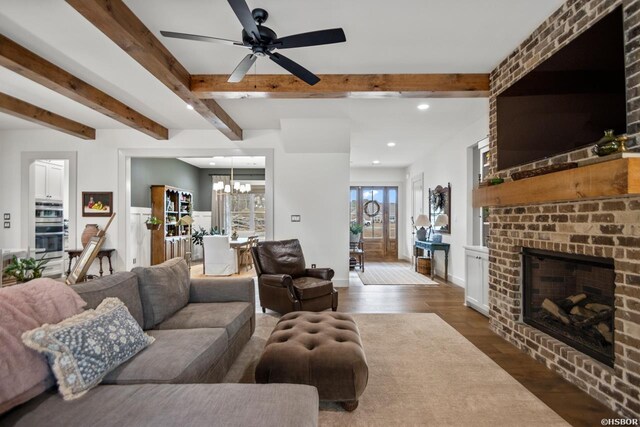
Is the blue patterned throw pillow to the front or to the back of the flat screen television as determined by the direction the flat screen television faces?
to the front

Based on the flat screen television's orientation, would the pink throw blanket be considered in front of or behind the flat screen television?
in front

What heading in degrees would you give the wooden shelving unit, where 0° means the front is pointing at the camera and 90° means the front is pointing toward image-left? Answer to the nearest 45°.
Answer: approximately 315°

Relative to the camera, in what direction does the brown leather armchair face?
facing the viewer and to the right of the viewer

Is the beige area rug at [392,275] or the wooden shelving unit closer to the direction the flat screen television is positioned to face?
the wooden shelving unit

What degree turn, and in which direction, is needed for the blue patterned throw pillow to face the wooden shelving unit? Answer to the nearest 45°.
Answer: approximately 135° to its left

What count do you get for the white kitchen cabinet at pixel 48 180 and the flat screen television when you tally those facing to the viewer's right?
0

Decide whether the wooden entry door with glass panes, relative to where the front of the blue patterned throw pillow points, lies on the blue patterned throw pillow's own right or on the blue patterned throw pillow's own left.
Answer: on the blue patterned throw pillow's own left

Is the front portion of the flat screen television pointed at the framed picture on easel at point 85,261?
yes

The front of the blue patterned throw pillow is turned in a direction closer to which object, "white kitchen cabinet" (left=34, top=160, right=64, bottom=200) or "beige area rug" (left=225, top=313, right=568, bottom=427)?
the beige area rug
